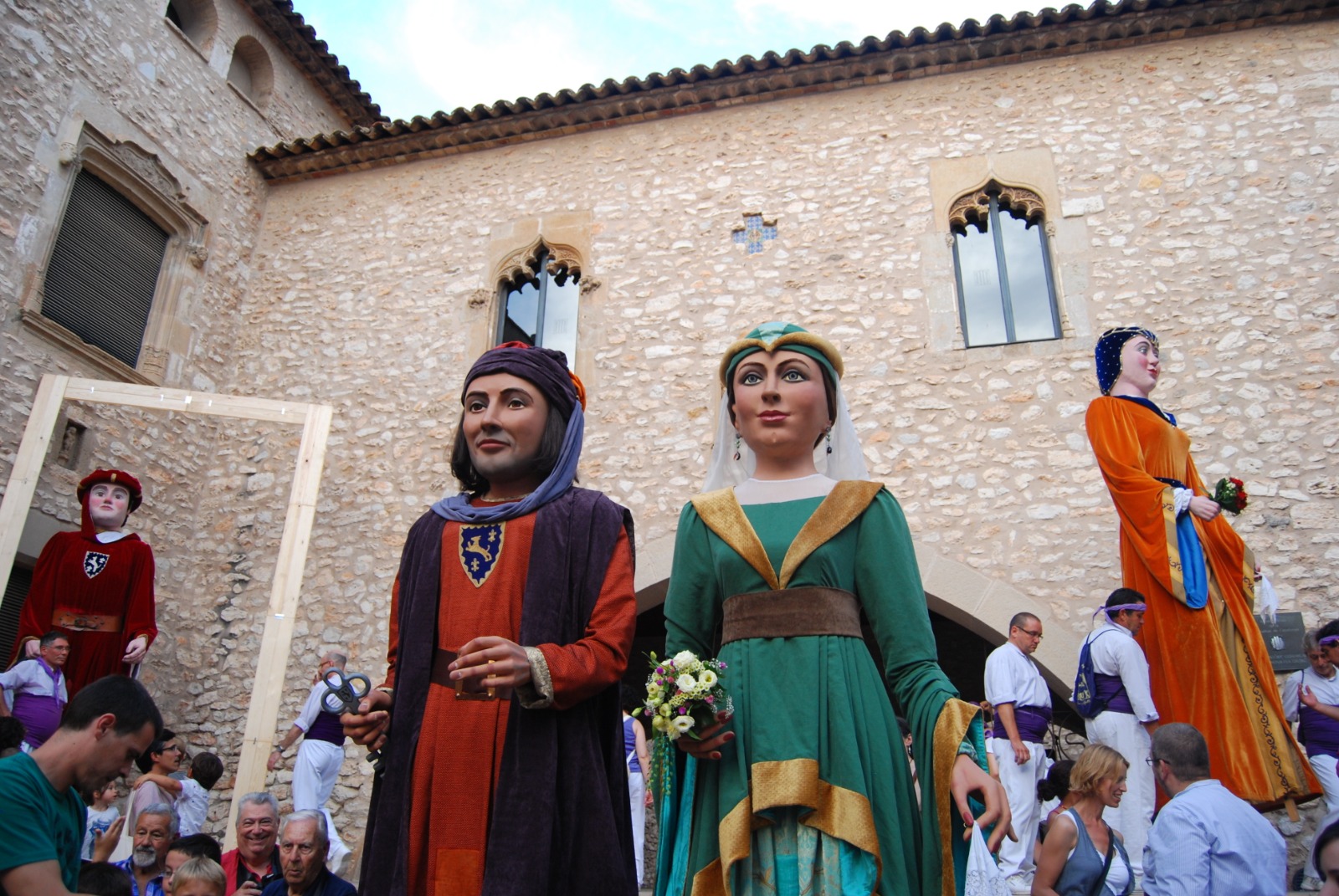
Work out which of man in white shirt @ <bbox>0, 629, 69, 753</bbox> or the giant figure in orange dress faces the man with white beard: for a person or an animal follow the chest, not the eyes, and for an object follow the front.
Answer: the man in white shirt

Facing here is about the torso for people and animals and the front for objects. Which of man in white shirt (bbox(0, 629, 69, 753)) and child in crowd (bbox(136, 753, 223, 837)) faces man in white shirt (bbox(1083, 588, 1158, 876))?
man in white shirt (bbox(0, 629, 69, 753))

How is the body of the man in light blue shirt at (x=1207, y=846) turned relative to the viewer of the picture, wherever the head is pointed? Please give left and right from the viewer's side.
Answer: facing away from the viewer and to the left of the viewer

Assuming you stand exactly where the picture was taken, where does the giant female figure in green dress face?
facing the viewer

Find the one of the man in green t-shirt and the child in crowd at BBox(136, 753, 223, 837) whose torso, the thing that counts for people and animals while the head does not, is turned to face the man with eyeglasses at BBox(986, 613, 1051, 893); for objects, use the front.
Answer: the man in green t-shirt

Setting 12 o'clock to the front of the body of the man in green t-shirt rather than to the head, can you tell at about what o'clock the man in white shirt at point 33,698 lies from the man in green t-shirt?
The man in white shirt is roughly at 9 o'clock from the man in green t-shirt.

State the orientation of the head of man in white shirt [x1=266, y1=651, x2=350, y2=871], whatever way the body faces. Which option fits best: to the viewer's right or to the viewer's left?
to the viewer's left

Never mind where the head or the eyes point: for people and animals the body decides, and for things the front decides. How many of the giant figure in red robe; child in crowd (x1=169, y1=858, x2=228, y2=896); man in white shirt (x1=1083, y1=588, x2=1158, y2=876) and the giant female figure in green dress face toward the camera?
3

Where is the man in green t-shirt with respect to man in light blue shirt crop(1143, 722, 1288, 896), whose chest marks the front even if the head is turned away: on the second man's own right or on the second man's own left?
on the second man's own left
